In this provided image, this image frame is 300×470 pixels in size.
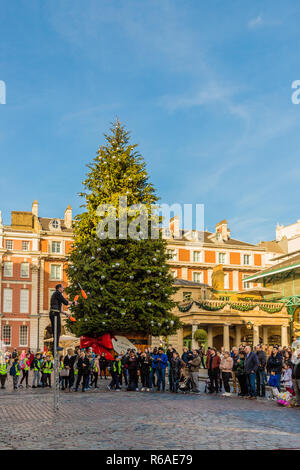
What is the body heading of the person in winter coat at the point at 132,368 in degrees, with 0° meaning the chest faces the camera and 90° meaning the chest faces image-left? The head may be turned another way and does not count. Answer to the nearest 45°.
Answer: approximately 0°

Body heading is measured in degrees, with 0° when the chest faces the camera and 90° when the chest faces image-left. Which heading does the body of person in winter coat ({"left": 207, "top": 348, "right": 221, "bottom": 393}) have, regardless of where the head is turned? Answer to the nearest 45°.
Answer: approximately 45°

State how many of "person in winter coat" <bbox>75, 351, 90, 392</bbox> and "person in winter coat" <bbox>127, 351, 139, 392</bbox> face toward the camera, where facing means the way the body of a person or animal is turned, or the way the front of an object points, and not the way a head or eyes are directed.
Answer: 2

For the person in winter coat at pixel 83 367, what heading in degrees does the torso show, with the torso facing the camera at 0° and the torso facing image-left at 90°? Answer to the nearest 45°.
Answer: approximately 0°

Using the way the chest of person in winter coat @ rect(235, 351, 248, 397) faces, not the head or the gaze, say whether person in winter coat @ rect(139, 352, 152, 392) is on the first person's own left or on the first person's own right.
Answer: on the first person's own right

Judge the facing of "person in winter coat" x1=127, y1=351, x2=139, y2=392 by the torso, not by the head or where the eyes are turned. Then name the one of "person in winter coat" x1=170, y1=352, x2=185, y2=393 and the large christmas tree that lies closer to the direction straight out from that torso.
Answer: the person in winter coat
